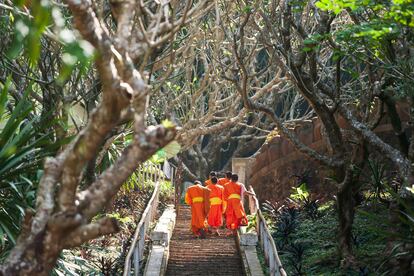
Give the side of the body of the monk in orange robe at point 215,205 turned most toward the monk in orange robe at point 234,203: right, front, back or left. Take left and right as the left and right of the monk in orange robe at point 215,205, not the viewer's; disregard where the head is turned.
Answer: right

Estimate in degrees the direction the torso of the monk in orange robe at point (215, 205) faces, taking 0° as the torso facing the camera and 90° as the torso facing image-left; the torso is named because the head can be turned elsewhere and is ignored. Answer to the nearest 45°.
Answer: approximately 180°

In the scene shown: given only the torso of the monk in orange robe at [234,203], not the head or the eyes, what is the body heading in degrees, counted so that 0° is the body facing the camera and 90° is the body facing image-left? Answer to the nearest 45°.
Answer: approximately 180°

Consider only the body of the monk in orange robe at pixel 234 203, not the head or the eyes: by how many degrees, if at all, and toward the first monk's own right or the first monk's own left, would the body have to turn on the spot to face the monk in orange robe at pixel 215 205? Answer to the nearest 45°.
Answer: approximately 90° to the first monk's own left

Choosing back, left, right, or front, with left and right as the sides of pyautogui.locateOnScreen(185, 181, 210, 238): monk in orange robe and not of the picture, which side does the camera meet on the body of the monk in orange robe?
back

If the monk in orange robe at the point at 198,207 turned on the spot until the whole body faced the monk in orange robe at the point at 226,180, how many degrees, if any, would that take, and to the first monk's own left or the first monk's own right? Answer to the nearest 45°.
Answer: approximately 45° to the first monk's own right
